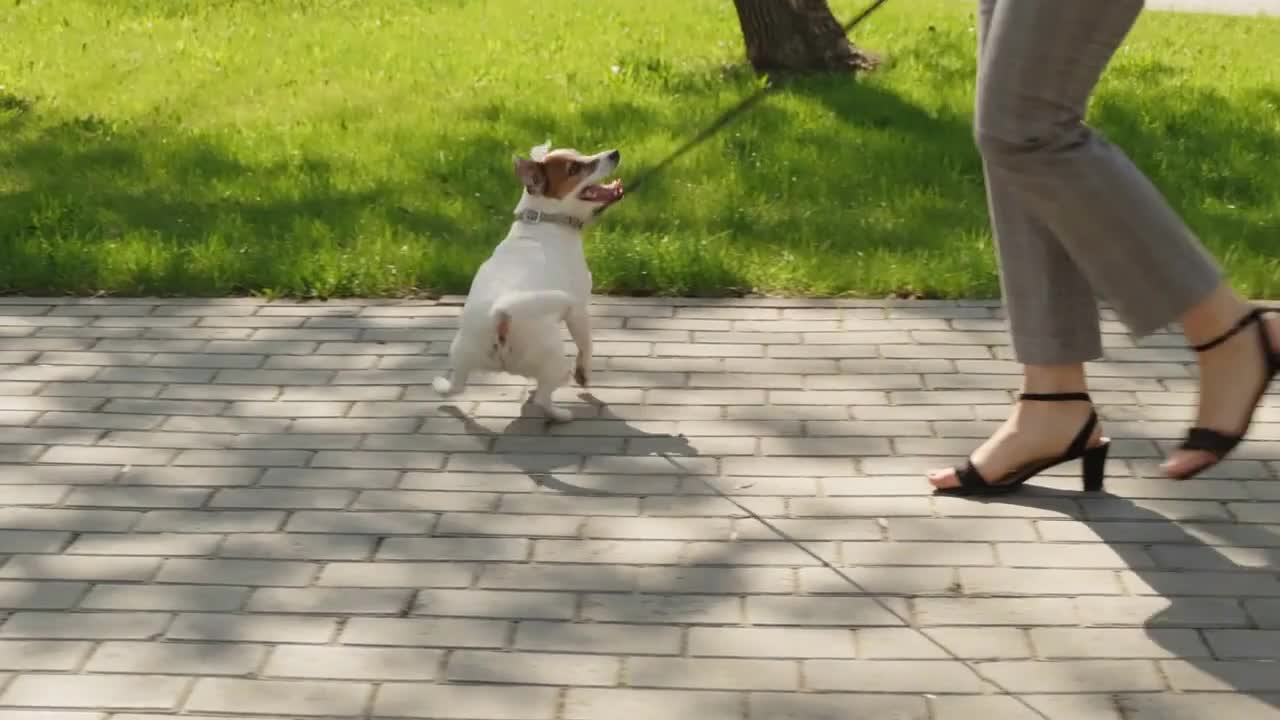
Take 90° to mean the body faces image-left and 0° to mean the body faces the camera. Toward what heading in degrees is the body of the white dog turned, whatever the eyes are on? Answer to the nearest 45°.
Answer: approximately 225°

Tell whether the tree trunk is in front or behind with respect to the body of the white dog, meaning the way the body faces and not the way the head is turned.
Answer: in front
